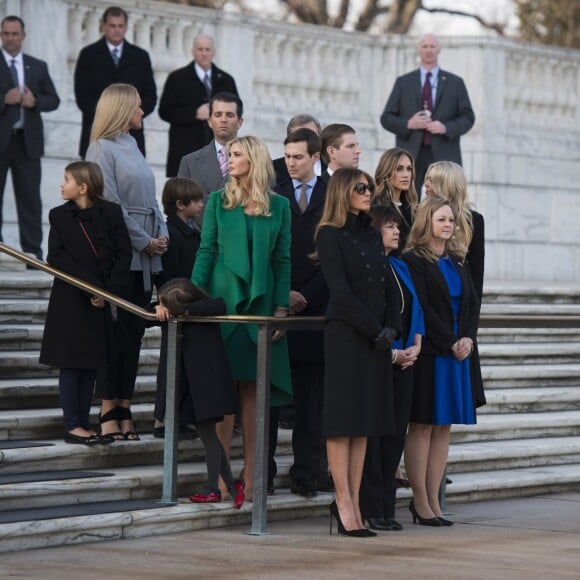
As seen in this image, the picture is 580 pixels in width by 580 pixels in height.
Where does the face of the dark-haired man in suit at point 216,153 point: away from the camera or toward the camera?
toward the camera

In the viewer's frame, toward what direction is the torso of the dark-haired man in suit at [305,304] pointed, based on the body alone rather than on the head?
toward the camera

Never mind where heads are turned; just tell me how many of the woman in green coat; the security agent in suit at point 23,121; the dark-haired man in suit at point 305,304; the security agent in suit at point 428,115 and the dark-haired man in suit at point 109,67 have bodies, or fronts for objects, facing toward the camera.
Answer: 5

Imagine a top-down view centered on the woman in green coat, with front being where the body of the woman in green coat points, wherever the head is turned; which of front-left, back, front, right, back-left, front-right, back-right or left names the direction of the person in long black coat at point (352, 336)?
front-left

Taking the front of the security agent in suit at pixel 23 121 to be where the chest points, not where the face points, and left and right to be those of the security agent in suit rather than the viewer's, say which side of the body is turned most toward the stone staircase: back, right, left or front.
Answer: front

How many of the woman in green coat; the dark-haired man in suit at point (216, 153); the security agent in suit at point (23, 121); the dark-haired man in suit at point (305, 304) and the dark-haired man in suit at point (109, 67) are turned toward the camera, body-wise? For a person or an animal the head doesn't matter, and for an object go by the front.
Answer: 5

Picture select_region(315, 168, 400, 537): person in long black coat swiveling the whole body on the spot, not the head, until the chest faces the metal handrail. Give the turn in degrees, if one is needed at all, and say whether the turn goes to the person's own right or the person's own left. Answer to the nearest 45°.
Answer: approximately 135° to the person's own right

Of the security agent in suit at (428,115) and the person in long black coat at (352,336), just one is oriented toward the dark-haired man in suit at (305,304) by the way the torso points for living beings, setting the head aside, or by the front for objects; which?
the security agent in suit

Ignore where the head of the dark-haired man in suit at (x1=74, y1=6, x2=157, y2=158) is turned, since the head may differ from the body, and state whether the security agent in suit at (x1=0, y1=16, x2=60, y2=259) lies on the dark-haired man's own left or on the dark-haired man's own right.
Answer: on the dark-haired man's own right

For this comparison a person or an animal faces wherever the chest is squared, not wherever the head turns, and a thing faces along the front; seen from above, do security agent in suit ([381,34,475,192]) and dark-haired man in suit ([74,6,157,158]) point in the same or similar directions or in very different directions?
same or similar directions

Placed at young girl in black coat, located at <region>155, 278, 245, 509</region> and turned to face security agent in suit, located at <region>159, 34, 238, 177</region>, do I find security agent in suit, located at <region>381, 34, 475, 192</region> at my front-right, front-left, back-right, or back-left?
front-right

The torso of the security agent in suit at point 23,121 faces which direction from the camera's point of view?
toward the camera

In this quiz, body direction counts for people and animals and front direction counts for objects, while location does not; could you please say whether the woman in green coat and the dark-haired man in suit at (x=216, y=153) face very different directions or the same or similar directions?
same or similar directions

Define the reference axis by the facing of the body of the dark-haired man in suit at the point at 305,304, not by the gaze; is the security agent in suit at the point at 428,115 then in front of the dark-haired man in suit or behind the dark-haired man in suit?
behind

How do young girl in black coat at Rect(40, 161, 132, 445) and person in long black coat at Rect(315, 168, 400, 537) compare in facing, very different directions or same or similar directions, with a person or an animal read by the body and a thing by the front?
same or similar directions
